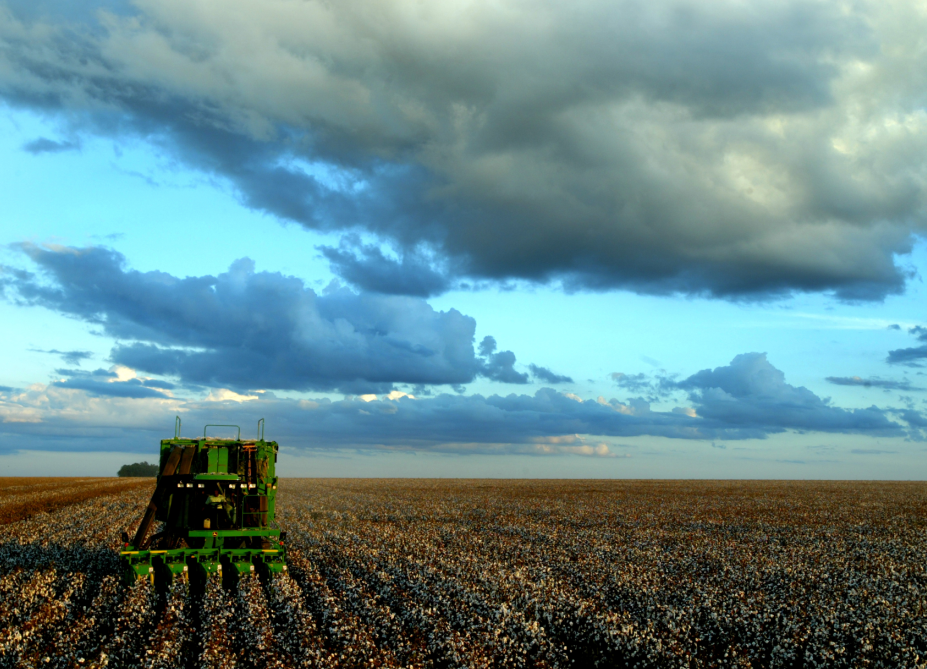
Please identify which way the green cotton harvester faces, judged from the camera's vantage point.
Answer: facing the viewer
